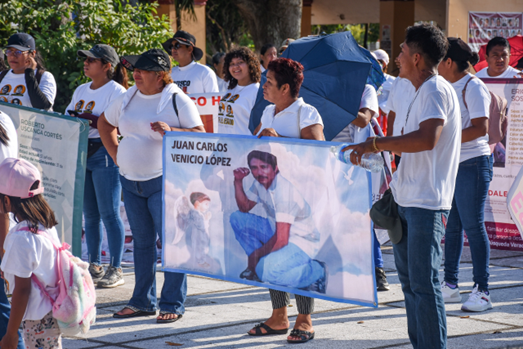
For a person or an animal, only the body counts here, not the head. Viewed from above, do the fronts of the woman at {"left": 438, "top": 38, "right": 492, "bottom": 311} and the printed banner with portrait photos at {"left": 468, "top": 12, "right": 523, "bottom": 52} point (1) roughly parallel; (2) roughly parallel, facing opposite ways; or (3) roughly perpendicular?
roughly perpendicular

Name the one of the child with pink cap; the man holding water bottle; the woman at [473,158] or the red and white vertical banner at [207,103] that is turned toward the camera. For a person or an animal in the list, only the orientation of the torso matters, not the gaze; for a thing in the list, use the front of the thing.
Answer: the red and white vertical banner

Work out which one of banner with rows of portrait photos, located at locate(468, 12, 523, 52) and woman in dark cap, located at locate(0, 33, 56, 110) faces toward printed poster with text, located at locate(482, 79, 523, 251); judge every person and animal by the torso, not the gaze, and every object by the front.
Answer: banner with rows of portrait photos, located at locate(468, 12, 523, 52)

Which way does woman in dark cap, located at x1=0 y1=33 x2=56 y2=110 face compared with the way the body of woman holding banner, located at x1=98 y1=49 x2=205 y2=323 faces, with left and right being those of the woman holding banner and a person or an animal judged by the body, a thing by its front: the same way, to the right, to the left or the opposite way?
the same way

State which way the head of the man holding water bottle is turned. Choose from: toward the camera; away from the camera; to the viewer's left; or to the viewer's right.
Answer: to the viewer's left

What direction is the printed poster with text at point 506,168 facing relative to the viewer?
toward the camera

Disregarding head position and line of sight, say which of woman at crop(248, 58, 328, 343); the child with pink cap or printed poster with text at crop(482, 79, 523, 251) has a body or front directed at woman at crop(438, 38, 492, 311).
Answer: the printed poster with text

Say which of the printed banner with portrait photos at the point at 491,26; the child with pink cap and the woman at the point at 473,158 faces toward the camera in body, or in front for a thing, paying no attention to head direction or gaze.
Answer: the printed banner with portrait photos

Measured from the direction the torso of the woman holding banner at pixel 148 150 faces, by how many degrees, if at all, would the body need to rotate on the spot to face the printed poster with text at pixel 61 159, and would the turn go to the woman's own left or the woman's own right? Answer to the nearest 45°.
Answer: approximately 90° to the woman's own right

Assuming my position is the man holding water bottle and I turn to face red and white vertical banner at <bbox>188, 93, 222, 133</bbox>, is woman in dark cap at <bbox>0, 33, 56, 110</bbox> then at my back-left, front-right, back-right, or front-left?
front-left

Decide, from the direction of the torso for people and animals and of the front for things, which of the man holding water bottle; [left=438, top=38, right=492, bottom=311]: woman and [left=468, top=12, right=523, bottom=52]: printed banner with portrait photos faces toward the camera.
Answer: the printed banner with portrait photos

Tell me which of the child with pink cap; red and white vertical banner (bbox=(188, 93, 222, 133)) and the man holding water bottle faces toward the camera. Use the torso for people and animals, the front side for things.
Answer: the red and white vertical banner
